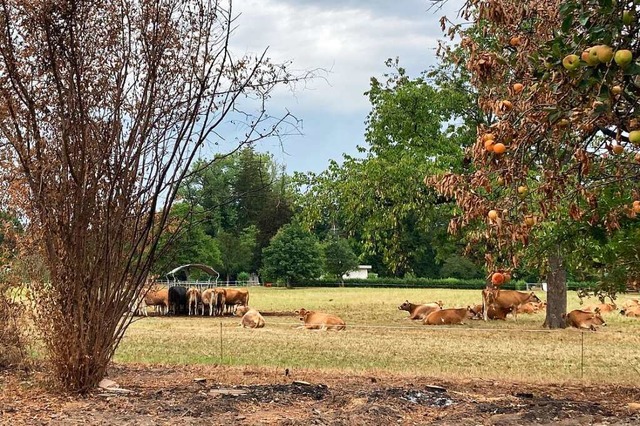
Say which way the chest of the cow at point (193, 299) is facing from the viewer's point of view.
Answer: away from the camera

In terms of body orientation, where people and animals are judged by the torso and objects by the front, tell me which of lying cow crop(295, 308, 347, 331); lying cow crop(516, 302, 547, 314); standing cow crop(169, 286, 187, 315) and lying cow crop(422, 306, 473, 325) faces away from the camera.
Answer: the standing cow

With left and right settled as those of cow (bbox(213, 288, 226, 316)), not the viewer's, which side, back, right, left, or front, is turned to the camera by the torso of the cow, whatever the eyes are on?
back

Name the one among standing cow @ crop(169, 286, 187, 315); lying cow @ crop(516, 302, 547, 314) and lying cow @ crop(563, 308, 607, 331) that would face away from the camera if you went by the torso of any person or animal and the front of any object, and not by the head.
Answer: the standing cow

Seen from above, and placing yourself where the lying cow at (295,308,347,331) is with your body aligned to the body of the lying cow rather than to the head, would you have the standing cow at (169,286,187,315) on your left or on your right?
on your right

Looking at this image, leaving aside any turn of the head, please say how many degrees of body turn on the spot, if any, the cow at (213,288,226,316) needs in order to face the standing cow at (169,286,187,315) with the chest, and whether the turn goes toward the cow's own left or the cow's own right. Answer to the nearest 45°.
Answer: approximately 90° to the cow's own left

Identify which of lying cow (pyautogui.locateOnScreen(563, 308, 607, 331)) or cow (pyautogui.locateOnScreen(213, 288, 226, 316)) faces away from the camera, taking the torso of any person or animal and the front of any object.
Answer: the cow
